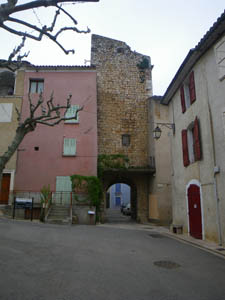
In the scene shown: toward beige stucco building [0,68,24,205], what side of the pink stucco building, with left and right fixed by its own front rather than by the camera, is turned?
right

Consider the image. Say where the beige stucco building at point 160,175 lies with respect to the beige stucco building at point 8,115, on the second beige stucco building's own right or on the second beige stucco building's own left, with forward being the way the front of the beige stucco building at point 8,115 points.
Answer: on the second beige stucco building's own left

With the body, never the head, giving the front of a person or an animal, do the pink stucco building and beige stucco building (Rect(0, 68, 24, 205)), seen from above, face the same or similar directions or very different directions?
same or similar directions

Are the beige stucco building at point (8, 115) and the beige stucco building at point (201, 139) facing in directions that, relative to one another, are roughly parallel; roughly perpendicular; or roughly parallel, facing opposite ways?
roughly perpendicular

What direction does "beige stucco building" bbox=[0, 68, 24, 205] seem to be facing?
toward the camera

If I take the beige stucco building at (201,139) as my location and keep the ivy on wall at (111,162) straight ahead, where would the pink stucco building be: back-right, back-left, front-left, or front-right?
front-left

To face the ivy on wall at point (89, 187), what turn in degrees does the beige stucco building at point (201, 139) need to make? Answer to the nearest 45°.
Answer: approximately 90° to its right

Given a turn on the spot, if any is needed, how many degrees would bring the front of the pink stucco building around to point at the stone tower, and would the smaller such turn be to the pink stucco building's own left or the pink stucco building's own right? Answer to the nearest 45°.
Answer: approximately 90° to the pink stucco building's own left

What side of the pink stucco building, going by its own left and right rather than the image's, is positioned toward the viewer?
front

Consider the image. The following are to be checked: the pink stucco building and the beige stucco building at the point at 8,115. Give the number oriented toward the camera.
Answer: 2

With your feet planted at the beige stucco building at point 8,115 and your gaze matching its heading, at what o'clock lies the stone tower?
The stone tower is roughly at 9 o'clock from the beige stucco building.

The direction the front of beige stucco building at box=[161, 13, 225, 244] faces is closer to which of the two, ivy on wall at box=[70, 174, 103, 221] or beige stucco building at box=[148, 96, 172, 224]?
the ivy on wall

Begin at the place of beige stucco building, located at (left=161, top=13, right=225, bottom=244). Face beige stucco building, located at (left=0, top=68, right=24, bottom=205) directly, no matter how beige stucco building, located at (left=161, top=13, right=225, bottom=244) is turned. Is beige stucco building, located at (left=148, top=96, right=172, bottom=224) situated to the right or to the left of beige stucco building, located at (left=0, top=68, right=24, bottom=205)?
right

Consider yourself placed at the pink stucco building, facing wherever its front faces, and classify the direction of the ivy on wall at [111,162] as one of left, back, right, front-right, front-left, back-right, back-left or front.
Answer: left

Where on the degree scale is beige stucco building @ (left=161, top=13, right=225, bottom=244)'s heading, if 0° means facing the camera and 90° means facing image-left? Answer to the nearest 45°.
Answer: approximately 45°
